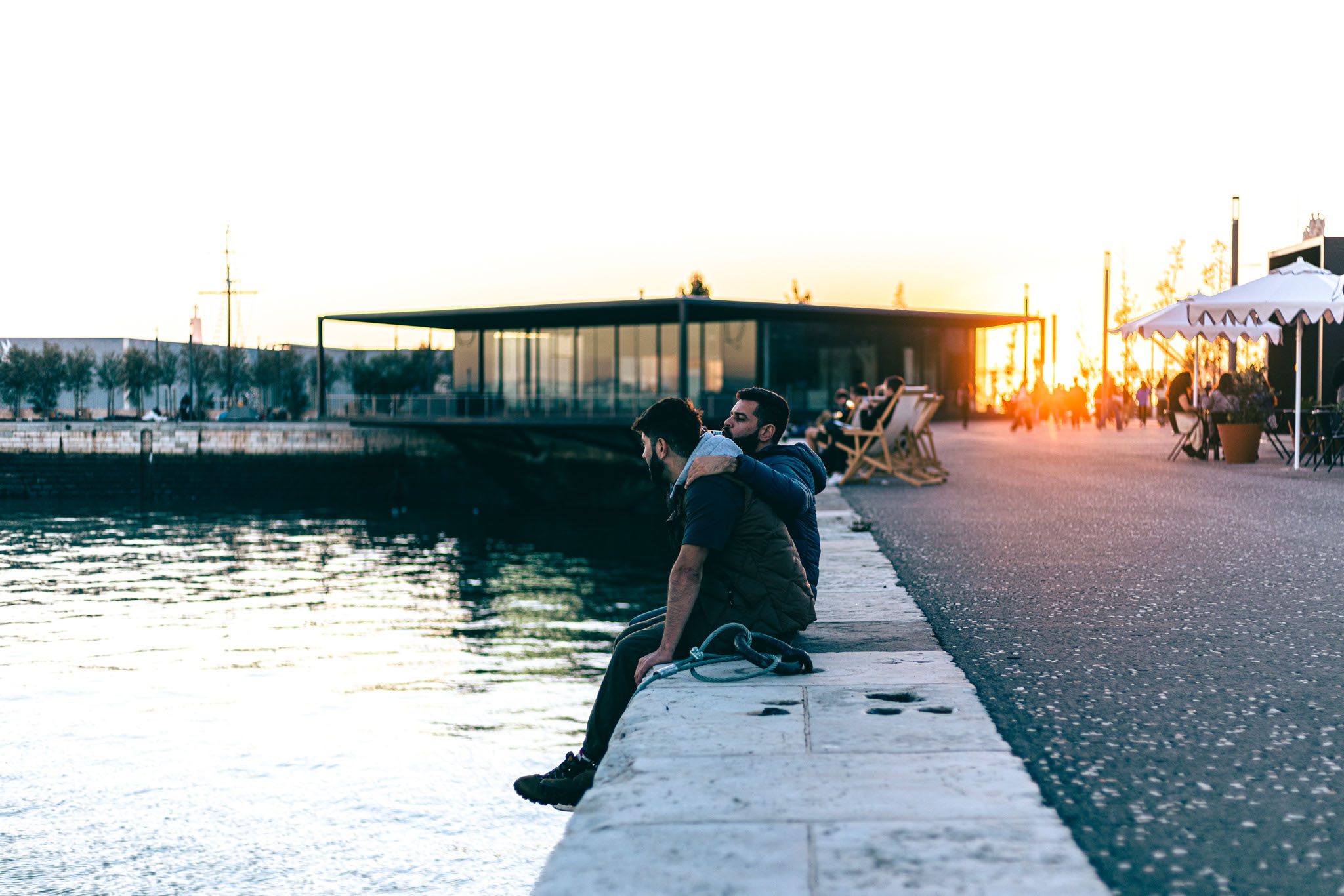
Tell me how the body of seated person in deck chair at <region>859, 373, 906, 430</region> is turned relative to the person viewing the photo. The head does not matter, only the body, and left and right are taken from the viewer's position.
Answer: facing to the left of the viewer

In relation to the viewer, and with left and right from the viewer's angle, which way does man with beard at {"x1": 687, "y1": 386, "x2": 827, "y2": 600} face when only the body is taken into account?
facing to the left of the viewer

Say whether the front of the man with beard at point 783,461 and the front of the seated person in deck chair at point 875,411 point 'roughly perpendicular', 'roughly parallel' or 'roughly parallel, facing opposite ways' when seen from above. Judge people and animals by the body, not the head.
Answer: roughly parallel

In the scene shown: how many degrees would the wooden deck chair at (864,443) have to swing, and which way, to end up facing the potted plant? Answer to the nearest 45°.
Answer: approximately 135° to its right

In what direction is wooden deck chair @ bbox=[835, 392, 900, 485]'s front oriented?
to the viewer's left

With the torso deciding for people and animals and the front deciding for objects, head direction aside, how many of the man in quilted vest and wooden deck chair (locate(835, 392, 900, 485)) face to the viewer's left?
2

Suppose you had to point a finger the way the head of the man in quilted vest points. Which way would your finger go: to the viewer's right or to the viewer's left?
to the viewer's left

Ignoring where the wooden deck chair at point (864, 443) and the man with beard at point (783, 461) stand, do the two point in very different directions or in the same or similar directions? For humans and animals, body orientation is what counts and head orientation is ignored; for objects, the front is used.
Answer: same or similar directions

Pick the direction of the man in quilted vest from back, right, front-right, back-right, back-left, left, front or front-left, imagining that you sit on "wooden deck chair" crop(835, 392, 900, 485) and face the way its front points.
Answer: left

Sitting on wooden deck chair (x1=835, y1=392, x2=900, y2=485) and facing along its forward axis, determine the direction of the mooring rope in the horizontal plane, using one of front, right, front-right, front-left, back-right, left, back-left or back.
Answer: left

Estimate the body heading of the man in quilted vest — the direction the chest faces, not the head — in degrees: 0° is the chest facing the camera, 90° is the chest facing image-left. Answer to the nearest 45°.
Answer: approximately 90°

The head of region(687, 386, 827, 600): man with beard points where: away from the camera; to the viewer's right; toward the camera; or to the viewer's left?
to the viewer's left

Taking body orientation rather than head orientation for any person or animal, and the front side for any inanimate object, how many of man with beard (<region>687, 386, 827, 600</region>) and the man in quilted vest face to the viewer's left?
2
